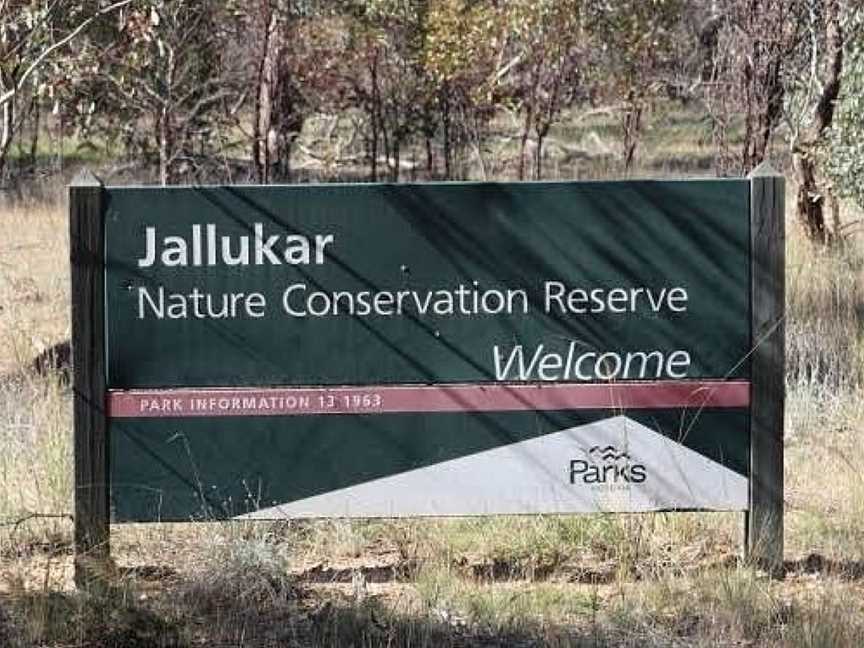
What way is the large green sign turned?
toward the camera

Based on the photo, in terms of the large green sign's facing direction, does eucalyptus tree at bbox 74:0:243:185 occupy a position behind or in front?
behind

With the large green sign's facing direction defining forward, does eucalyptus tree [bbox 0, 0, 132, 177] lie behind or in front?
behind
